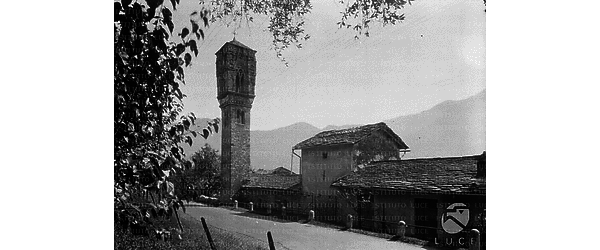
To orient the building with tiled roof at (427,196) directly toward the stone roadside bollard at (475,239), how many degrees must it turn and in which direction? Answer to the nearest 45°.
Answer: approximately 45° to its left

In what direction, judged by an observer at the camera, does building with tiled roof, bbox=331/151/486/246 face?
facing the viewer and to the left of the viewer
